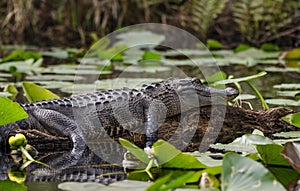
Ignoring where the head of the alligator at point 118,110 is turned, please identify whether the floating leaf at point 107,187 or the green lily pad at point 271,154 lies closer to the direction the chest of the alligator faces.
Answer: the green lily pad

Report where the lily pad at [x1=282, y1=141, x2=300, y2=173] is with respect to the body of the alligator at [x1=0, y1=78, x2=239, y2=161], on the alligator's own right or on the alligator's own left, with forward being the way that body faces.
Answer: on the alligator's own right

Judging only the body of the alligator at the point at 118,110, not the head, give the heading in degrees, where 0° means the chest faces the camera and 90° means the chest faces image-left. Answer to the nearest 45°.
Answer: approximately 270°

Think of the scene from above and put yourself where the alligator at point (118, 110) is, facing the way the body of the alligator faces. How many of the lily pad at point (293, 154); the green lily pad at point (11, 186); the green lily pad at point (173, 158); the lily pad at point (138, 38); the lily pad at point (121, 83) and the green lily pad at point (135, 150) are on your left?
2

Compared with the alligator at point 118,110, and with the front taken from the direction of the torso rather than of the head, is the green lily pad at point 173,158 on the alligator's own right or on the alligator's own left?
on the alligator's own right

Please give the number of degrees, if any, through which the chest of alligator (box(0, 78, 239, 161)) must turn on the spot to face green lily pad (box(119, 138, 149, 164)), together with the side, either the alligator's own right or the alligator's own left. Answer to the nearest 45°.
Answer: approximately 90° to the alligator's own right

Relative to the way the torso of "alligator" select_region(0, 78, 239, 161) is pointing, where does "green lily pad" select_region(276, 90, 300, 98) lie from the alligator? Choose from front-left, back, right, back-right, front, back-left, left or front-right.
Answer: front-left

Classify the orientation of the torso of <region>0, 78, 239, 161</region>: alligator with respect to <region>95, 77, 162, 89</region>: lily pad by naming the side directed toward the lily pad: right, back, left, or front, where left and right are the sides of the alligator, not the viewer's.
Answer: left

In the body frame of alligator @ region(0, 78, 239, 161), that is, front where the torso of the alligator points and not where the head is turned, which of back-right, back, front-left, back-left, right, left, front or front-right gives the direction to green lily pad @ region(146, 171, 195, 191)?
right
